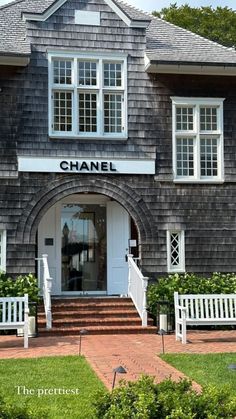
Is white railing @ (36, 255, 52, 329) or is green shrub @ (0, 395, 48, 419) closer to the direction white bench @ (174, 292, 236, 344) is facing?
the green shrub

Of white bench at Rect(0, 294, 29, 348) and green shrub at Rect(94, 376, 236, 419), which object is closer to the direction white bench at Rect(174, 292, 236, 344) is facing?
the green shrub

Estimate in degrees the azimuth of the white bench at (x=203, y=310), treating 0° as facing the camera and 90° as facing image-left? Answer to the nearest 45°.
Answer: approximately 0°

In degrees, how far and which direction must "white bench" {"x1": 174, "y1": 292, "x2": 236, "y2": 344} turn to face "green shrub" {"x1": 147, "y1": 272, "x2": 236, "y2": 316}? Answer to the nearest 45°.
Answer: approximately 180°

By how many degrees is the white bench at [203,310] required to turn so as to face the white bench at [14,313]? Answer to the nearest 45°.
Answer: approximately 90° to its right

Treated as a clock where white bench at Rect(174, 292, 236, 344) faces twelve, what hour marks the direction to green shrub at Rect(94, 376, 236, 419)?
The green shrub is roughly at 12 o'clock from the white bench.

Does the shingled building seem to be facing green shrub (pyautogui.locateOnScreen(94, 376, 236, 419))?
yes

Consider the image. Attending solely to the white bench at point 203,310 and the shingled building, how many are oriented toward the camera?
2

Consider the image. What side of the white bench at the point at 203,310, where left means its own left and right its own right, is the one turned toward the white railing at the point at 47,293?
right

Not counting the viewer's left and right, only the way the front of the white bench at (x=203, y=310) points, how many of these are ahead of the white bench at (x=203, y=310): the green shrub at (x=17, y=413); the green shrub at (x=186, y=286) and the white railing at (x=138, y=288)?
1

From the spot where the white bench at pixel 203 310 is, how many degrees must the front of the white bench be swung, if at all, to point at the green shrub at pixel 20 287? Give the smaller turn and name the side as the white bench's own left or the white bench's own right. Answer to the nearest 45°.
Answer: approximately 90° to the white bench's own right

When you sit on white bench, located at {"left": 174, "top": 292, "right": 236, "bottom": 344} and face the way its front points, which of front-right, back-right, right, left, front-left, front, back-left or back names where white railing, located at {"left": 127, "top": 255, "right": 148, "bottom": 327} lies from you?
back-right
